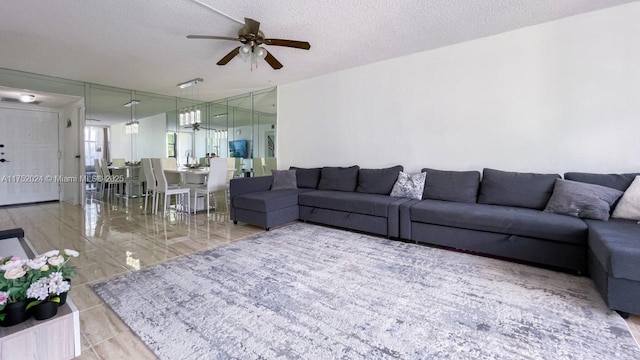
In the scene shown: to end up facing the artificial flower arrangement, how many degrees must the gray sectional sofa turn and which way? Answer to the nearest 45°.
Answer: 0° — it already faces it

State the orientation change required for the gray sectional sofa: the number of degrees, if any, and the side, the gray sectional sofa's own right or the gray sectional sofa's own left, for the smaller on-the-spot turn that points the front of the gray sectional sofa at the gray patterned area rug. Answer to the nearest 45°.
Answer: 0° — it already faces it

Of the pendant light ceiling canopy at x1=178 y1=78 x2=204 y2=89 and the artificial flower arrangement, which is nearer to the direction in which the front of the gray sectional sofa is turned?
the artificial flower arrangement

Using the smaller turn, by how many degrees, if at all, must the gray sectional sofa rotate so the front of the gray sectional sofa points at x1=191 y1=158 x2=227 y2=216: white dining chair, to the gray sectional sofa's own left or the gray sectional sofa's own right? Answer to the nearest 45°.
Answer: approximately 45° to the gray sectional sofa's own right

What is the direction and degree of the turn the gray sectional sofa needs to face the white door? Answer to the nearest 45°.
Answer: approximately 45° to its right

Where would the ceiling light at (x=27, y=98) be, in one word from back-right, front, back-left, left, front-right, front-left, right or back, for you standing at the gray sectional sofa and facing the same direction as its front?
front-right

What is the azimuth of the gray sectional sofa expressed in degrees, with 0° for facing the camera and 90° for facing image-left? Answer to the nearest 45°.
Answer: approximately 45°
